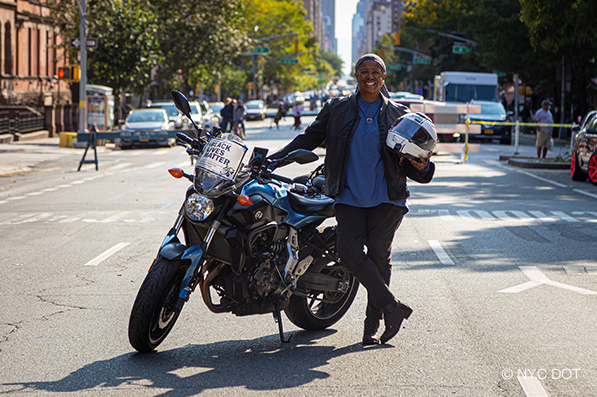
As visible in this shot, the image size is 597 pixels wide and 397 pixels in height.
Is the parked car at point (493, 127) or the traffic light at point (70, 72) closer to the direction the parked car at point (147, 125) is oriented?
the traffic light

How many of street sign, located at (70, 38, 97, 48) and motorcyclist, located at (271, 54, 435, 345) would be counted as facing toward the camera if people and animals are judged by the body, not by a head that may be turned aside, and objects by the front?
2

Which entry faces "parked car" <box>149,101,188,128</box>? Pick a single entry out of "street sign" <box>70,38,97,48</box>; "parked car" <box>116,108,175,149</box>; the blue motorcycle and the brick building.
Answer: the brick building

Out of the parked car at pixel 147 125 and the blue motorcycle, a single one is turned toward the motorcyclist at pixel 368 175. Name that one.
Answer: the parked car

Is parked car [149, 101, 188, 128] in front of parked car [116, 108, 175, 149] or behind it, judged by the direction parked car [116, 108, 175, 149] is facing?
behind

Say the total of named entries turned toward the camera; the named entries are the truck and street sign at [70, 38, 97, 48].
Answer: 2

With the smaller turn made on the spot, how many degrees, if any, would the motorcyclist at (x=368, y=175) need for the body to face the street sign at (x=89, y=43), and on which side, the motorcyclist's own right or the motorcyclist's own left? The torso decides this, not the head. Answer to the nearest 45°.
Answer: approximately 180°

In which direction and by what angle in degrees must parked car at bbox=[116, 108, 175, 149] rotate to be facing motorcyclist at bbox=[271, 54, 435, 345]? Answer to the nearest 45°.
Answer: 0° — it already faces them

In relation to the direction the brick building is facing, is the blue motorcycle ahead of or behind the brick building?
ahead

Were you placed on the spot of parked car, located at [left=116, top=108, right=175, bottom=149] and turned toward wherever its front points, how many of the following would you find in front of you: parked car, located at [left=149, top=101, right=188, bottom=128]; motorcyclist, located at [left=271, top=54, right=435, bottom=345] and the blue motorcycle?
2

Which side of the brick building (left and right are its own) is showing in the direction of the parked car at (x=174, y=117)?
front

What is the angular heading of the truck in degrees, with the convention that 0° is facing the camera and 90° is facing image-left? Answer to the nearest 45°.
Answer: approximately 0°
